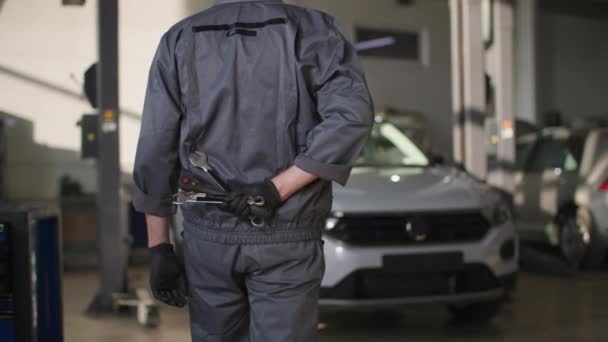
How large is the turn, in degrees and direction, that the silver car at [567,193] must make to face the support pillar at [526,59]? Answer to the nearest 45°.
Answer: approximately 45° to its right
